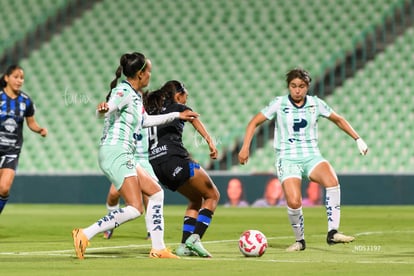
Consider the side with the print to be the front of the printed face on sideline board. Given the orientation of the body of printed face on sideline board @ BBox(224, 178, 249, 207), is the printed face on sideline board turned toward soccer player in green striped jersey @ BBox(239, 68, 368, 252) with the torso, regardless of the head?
yes

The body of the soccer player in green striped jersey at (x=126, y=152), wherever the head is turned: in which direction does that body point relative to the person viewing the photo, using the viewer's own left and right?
facing to the right of the viewer

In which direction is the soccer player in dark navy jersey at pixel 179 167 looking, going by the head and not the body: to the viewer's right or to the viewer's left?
to the viewer's right

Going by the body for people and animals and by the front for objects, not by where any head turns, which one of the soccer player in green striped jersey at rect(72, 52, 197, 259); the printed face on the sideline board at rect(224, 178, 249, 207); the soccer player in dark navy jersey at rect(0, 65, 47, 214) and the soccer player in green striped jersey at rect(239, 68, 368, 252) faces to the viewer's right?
the soccer player in green striped jersey at rect(72, 52, 197, 259)

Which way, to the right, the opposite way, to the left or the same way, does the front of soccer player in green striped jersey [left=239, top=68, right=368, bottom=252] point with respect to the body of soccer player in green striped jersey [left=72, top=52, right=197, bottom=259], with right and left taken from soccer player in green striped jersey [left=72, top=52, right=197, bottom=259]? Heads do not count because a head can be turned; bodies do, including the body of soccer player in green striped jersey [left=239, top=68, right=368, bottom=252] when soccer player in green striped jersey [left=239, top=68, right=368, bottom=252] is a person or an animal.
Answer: to the right

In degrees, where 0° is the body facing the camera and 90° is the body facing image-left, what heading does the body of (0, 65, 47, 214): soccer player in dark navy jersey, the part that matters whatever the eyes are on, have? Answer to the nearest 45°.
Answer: approximately 0°

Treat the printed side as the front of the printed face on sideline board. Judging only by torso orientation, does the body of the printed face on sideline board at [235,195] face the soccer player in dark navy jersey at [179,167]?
yes

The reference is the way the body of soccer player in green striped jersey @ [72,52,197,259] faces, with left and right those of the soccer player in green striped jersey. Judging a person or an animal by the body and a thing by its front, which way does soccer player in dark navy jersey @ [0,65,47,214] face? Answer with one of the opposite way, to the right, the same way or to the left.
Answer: to the right

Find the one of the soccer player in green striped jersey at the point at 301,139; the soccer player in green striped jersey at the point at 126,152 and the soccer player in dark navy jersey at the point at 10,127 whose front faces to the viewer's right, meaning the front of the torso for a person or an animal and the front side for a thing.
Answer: the soccer player in green striped jersey at the point at 126,152

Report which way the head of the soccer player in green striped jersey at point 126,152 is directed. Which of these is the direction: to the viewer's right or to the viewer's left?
to the viewer's right

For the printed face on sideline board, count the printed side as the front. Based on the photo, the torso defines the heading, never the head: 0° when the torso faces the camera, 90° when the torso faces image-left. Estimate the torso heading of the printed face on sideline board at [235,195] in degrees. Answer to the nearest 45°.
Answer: approximately 0°

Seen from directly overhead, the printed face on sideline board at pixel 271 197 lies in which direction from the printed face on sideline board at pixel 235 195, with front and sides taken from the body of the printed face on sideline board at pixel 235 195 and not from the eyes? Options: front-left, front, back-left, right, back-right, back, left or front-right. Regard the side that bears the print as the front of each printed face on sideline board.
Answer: left
